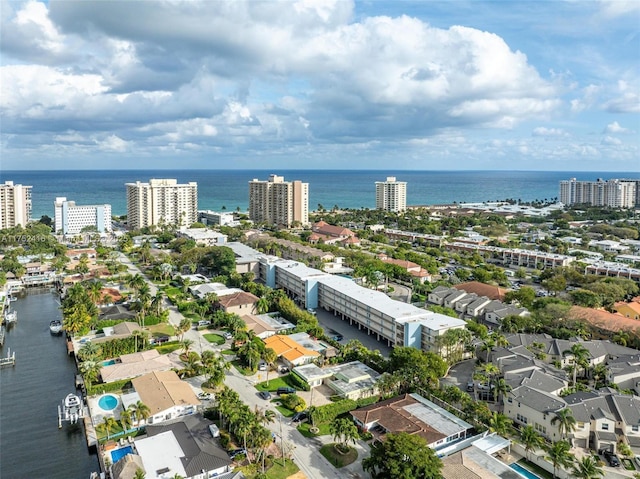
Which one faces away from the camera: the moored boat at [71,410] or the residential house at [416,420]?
the moored boat

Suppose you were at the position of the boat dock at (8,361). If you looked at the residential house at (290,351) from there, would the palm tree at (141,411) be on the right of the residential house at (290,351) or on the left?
right

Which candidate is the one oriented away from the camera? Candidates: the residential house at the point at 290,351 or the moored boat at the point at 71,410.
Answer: the moored boat

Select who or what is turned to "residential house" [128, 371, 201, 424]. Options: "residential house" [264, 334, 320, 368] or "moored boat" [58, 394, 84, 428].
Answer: "residential house" [264, 334, 320, 368]

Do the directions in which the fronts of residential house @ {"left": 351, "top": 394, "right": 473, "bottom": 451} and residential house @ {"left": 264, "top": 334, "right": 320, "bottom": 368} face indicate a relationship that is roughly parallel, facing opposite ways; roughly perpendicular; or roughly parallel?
roughly parallel

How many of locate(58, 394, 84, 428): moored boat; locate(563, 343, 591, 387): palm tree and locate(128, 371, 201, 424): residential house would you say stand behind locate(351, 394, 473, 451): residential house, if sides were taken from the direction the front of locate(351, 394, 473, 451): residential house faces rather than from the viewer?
1

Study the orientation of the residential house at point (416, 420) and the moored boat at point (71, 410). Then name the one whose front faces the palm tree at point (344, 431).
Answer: the residential house

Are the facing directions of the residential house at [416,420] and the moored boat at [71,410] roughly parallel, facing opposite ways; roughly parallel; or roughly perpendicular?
roughly perpendicular

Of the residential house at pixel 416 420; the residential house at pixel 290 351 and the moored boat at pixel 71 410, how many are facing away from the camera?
1

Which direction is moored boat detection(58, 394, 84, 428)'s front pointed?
away from the camera

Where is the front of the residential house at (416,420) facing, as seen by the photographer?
facing the viewer and to the left of the viewer

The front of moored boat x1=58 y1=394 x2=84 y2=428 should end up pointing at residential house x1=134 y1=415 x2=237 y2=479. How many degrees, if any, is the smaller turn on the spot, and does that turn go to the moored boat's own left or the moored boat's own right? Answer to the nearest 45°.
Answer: approximately 135° to the moored boat's own right

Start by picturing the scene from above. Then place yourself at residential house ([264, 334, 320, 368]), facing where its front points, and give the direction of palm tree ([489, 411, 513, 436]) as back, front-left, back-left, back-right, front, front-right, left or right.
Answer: left
